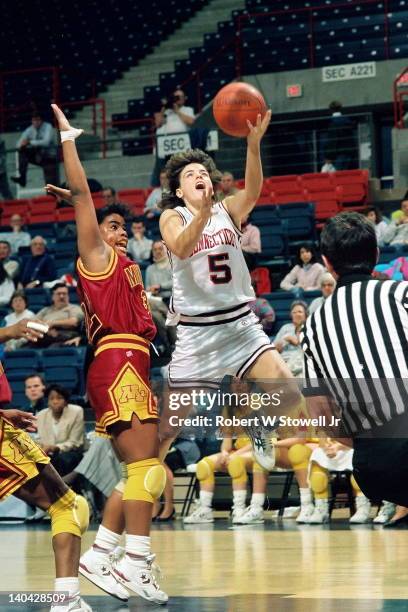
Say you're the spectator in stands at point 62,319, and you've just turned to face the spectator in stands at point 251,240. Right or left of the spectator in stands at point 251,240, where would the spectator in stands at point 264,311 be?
right

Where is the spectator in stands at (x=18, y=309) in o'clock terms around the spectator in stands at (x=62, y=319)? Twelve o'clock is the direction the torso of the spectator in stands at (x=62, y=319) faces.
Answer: the spectator in stands at (x=18, y=309) is roughly at 4 o'clock from the spectator in stands at (x=62, y=319).

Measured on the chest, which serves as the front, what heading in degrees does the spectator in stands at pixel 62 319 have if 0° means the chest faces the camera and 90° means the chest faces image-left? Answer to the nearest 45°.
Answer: approximately 0°

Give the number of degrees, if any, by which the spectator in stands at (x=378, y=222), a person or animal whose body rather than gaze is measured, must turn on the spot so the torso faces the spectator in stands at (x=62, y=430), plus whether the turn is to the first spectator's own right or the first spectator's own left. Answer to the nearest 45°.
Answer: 0° — they already face them

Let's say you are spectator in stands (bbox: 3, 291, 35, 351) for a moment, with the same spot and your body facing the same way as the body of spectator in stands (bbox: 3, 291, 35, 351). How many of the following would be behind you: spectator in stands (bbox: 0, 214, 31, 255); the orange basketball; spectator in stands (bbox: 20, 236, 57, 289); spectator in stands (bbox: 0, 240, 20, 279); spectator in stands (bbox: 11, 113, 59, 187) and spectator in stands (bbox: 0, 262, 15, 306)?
5
